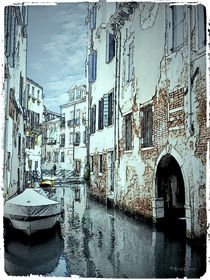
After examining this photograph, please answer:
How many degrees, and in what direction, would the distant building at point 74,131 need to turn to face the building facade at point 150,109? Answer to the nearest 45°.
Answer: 0° — it already faces it

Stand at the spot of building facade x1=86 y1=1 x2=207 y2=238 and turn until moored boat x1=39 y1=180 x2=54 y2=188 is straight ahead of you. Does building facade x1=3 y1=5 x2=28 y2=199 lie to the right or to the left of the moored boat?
left

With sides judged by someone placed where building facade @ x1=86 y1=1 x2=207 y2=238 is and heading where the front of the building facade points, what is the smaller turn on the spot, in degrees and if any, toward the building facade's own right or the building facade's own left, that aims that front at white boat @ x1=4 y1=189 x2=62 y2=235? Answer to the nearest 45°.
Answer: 0° — it already faces it
